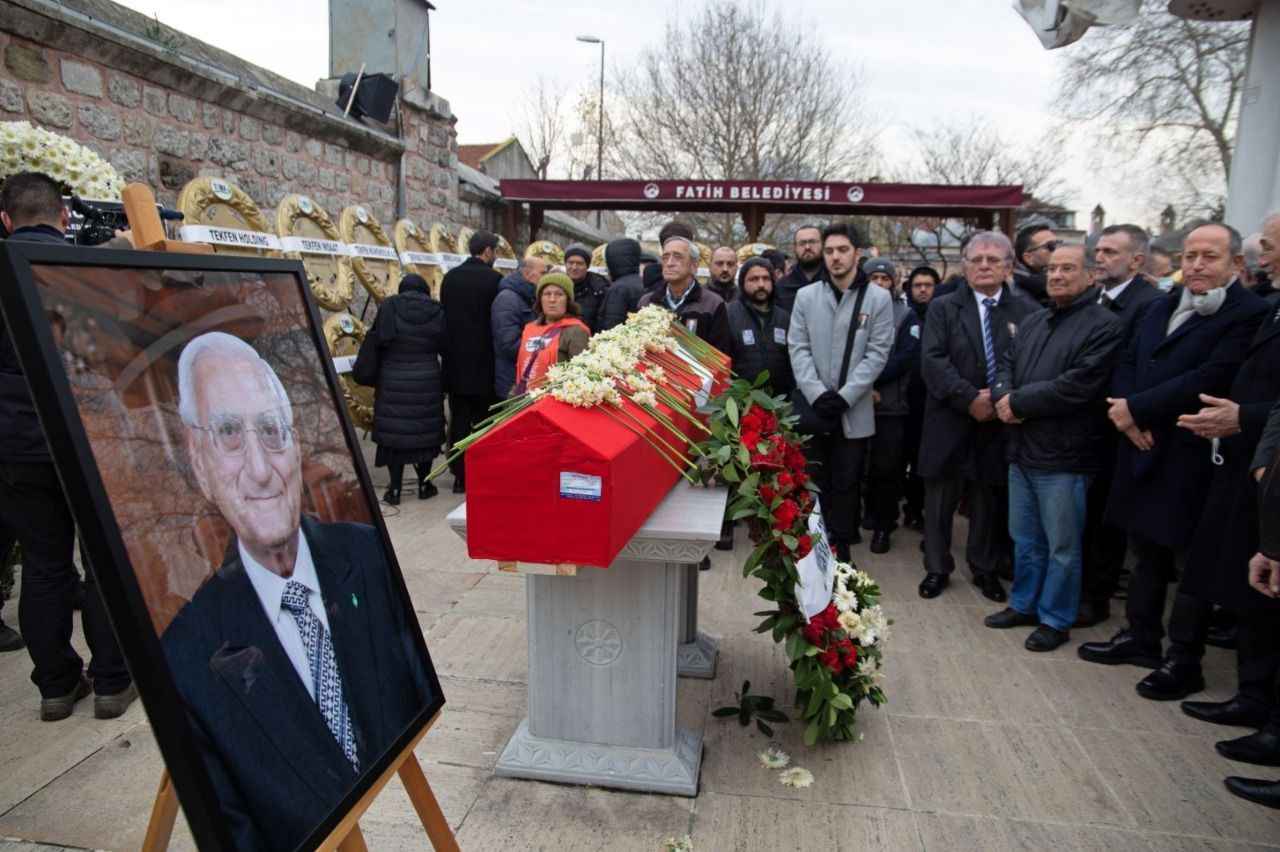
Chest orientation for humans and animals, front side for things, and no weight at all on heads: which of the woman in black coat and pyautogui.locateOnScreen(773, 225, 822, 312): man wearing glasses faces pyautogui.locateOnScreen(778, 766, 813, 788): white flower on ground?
the man wearing glasses

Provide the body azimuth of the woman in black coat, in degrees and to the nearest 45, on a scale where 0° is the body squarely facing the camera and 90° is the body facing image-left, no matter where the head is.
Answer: approximately 180°

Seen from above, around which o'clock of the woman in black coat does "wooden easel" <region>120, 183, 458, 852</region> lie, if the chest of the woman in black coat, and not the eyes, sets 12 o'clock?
The wooden easel is roughly at 6 o'clock from the woman in black coat.

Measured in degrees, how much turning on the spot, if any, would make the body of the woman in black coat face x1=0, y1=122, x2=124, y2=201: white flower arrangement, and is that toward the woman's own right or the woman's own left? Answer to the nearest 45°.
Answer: approximately 135° to the woman's own left

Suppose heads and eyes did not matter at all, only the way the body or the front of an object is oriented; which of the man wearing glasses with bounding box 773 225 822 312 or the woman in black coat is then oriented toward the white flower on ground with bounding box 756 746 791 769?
the man wearing glasses

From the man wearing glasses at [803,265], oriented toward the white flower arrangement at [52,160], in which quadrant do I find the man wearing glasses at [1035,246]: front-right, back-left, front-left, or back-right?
back-left

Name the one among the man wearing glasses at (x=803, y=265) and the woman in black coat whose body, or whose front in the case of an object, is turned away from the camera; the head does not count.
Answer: the woman in black coat

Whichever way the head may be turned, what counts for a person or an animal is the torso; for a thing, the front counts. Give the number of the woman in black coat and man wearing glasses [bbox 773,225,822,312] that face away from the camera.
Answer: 1

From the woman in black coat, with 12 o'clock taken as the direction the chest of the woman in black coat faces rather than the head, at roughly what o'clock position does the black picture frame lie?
The black picture frame is roughly at 6 o'clock from the woman in black coat.

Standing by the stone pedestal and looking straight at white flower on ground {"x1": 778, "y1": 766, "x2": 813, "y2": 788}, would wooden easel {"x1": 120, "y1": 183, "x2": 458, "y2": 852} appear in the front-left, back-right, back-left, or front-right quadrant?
back-right

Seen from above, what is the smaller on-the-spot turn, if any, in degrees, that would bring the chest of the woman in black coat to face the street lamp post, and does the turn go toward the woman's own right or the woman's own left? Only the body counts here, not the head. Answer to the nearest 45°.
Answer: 0° — they already face it
